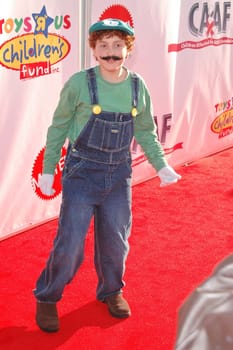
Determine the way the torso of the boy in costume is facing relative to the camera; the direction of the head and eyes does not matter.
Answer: toward the camera
